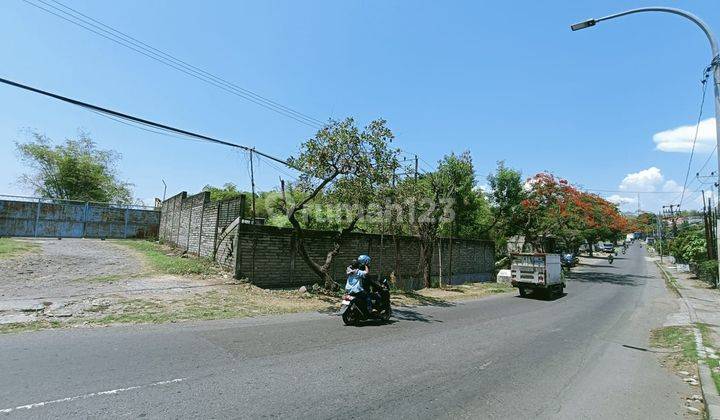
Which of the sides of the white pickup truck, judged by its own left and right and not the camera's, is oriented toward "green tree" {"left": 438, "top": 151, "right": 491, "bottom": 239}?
left

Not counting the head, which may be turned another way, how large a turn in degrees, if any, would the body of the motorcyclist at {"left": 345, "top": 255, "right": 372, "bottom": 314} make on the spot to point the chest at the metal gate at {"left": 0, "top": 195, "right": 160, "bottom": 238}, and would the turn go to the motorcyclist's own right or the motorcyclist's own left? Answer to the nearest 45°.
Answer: approximately 90° to the motorcyclist's own left

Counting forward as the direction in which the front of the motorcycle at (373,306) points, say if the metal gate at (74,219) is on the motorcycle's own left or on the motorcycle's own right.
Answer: on the motorcycle's own left

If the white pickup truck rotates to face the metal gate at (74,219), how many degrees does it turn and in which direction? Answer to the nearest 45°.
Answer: approximately 135° to its left

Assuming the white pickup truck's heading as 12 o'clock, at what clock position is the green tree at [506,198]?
The green tree is roughly at 10 o'clock from the white pickup truck.

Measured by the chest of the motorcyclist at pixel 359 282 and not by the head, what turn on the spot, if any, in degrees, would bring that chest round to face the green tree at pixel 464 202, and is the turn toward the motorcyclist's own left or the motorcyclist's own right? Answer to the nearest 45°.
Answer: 0° — they already face it

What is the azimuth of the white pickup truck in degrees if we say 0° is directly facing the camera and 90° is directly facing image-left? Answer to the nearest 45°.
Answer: approximately 225°
